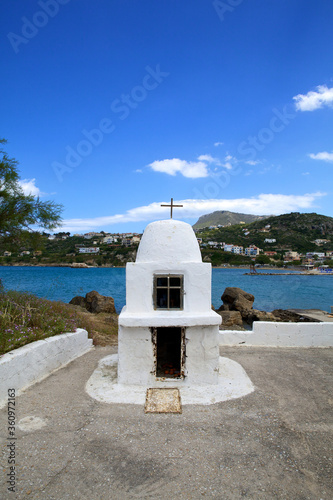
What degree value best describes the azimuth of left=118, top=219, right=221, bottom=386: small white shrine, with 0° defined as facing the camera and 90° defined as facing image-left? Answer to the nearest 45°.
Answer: approximately 0°

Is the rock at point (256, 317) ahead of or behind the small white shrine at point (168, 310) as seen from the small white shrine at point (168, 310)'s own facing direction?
behind

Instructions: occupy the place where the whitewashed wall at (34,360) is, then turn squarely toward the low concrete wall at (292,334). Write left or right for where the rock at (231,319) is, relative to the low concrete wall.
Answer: left

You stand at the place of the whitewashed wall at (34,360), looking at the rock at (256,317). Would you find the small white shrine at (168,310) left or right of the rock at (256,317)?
right

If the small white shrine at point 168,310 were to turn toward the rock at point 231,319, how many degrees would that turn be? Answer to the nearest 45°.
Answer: approximately 180°

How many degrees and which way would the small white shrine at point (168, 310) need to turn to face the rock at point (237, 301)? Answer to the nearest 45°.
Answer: approximately 180°

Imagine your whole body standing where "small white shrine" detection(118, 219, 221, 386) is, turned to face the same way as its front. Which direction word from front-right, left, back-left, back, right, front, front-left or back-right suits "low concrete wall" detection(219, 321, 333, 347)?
back-left

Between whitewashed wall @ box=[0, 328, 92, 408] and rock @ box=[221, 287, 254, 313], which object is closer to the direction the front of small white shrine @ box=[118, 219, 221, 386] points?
the whitewashed wall

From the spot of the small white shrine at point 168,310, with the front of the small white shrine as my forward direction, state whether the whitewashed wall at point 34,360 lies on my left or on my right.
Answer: on my right

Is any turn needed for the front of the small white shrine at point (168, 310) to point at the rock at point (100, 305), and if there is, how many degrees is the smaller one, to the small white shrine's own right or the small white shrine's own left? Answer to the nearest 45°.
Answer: approximately 180°

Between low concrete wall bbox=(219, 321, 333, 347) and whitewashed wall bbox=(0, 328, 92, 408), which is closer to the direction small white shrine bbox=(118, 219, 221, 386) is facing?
the whitewashed wall

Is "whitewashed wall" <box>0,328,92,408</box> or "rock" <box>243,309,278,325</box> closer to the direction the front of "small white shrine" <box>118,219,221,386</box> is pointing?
the whitewashed wall
